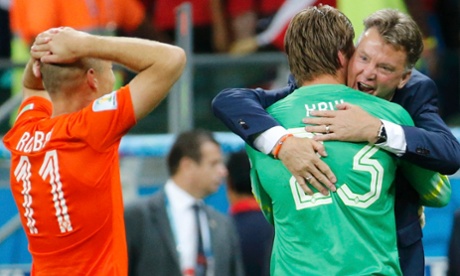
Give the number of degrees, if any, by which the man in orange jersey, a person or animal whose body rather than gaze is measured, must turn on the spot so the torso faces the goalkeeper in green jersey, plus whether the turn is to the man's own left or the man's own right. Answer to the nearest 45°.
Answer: approximately 90° to the man's own right

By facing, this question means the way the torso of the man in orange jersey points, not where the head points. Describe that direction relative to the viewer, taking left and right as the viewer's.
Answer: facing away from the viewer and to the right of the viewer

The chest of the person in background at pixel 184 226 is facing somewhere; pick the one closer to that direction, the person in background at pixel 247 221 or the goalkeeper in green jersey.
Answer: the goalkeeper in green jersey

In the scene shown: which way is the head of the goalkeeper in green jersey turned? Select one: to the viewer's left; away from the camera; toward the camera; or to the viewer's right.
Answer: away from the camera

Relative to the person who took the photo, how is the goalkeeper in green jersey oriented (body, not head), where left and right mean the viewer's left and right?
facing away from the viewer

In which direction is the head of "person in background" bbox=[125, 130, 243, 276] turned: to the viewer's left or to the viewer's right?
to the viewer's right

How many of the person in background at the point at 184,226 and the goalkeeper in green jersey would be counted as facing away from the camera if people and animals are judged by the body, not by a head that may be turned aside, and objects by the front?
1

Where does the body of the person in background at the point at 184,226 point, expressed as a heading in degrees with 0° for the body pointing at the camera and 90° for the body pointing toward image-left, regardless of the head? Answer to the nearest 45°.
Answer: approximately 315°

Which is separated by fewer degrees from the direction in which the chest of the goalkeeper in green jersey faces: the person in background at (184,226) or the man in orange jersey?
the person in background

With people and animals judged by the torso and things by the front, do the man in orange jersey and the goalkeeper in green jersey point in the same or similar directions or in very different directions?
same or similar directions

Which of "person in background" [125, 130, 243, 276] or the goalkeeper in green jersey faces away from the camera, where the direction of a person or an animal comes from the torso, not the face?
the goalkeeper in green jersey
